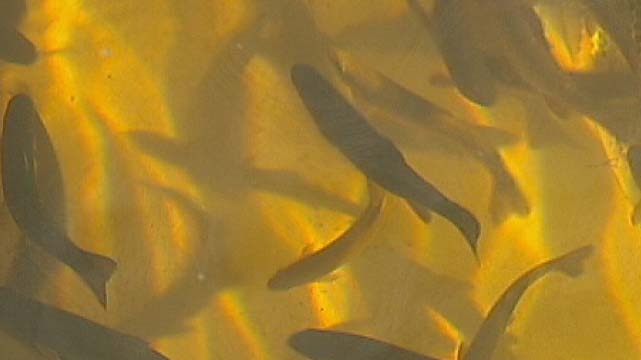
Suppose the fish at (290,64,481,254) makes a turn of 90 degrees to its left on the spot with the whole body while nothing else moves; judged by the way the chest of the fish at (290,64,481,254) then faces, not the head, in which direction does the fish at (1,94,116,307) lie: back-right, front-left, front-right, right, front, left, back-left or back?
front-right

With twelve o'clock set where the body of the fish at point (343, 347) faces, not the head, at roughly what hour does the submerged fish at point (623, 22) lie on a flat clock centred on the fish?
The submerged fish is roughly at 5 o'clock from the fish.

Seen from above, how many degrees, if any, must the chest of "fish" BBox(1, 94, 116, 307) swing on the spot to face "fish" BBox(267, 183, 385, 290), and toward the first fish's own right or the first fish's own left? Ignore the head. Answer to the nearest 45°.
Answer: approximately 135° to the first fish's own right

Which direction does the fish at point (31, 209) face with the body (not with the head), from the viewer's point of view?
away from the camera

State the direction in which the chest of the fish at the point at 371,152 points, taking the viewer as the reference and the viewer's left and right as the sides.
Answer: facing away from the viewer and to the left of the viewer

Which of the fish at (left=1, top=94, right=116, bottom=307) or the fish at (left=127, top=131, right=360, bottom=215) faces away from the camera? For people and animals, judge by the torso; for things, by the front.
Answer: the fish at (left=1, top=94, right=116, bottom=307)

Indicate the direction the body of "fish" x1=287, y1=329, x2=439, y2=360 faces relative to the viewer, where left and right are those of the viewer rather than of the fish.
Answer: facing to the left of the viewer

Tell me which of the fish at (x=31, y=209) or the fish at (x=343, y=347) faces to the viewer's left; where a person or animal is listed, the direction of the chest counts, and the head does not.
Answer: the fish at (x=343, y=347)

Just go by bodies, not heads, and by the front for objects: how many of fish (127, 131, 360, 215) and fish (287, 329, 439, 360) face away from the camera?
0

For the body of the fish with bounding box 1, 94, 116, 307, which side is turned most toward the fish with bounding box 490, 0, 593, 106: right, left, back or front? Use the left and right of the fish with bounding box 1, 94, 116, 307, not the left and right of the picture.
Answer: right

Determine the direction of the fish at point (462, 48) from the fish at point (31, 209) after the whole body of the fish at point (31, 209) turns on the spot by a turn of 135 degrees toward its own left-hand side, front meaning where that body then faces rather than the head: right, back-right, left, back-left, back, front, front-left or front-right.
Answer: back-left
